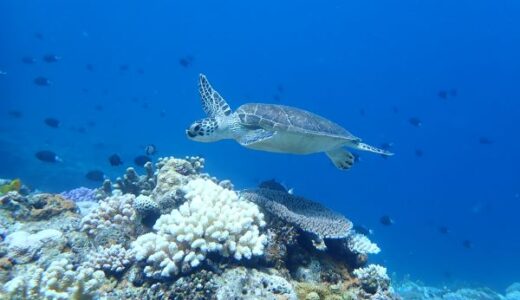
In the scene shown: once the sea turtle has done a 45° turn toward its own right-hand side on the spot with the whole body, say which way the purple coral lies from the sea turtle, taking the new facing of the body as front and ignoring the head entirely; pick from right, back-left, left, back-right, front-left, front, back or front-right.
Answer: front

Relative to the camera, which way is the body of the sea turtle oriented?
to the viewer's left
